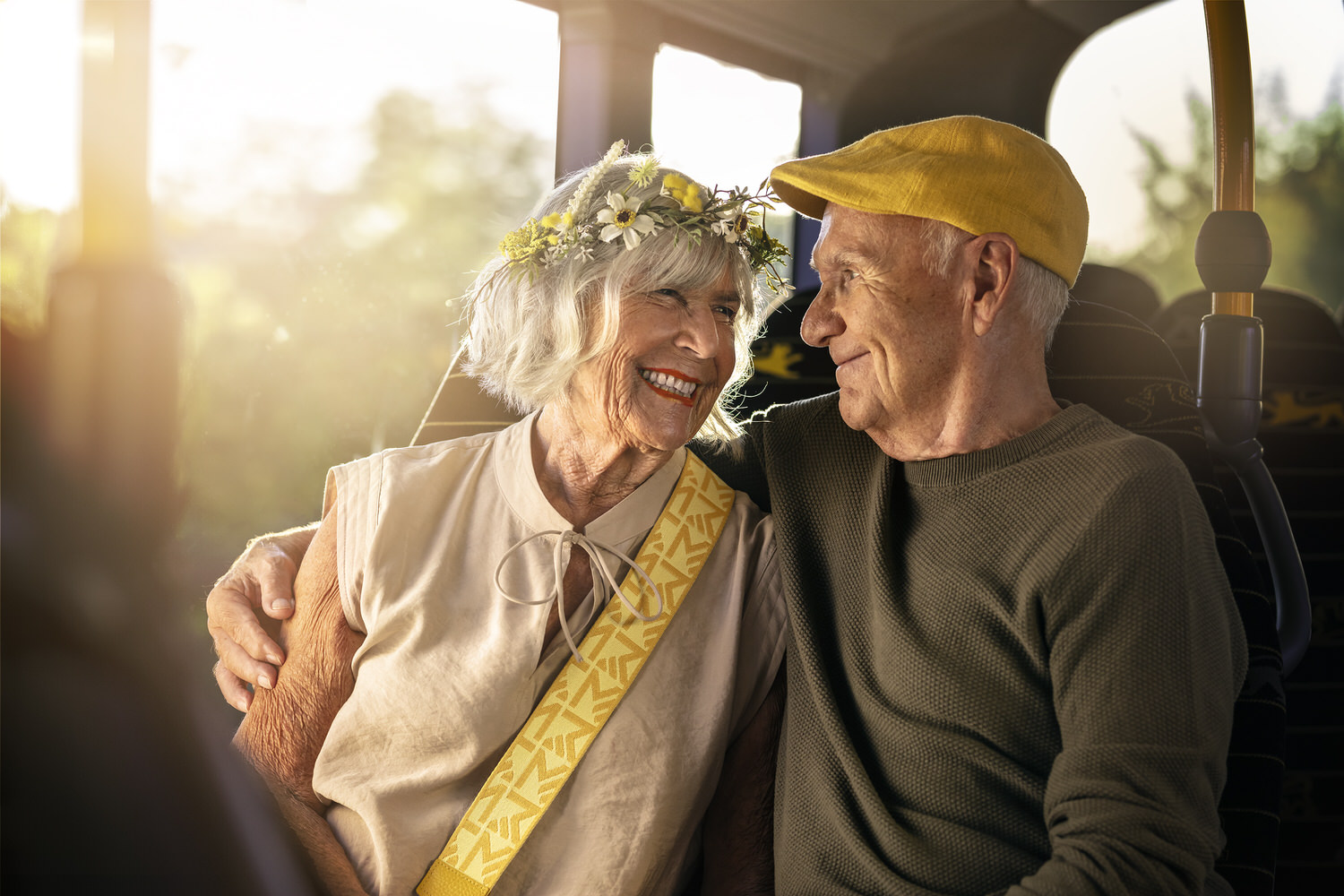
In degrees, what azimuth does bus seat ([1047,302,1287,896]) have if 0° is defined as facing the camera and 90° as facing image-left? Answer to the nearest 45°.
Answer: approximately 45°

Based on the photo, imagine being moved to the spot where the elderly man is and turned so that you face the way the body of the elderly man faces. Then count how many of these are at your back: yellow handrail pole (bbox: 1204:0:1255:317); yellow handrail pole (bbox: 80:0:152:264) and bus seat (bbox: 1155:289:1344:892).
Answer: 2

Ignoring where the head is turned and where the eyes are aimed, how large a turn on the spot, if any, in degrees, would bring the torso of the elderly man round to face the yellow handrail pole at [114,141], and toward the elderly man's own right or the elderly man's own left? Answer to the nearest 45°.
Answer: approximately 45° to the elderly man's own right

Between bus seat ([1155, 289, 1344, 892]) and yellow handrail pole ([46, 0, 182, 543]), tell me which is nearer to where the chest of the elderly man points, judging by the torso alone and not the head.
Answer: the yellow handrail pole

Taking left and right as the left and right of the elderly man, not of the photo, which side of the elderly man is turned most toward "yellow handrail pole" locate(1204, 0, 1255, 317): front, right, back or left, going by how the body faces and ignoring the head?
back

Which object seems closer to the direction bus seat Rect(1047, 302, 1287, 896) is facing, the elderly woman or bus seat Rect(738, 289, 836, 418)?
the elderly woman
